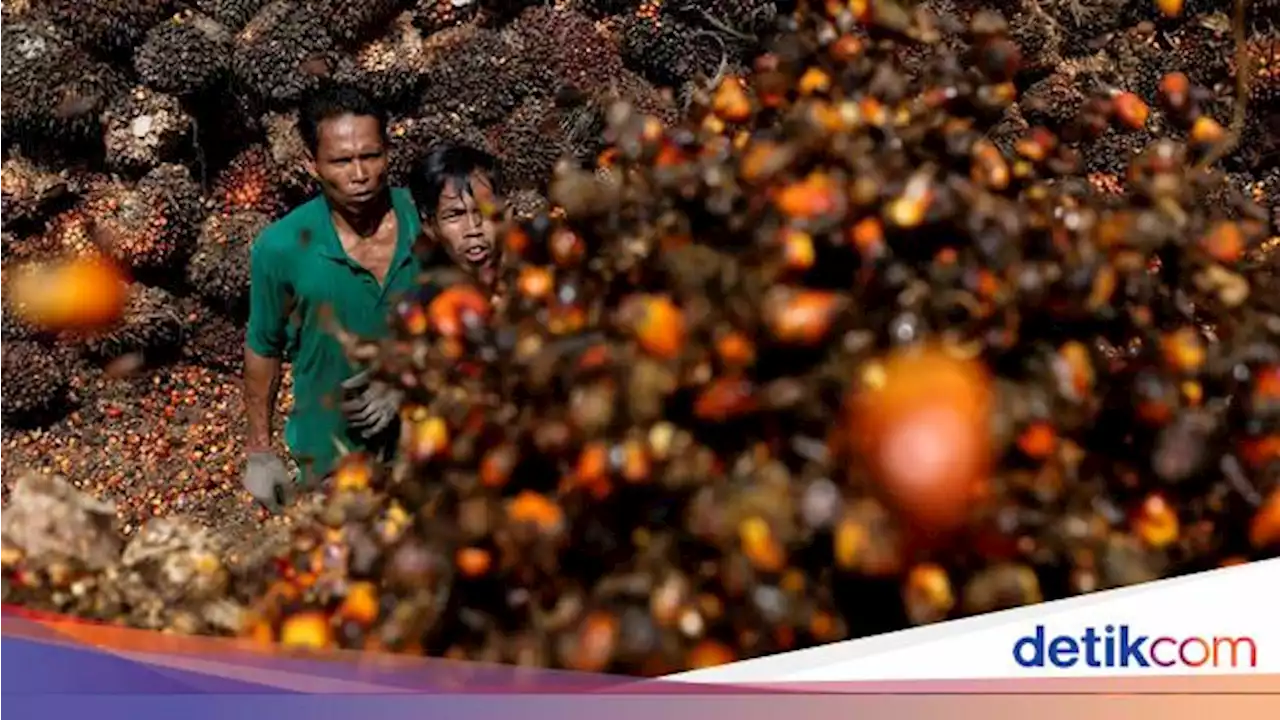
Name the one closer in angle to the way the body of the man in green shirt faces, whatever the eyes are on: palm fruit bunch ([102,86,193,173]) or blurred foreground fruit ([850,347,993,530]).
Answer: the blurred foreground fruit

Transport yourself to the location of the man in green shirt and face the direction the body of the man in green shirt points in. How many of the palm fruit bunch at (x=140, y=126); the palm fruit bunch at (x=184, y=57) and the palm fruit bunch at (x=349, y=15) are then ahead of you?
0

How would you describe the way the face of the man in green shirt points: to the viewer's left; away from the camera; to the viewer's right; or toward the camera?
toward the camera

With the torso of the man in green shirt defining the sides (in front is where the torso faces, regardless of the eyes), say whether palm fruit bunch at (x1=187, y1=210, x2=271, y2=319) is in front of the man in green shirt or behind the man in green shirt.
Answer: behind

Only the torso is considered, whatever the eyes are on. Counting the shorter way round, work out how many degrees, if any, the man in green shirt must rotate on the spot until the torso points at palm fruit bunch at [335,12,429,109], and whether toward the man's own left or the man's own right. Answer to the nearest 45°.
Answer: approximately 135° to the man's own left

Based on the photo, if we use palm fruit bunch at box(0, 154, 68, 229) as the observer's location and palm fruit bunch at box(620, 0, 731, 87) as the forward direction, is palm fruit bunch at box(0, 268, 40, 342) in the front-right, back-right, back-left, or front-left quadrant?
back-right

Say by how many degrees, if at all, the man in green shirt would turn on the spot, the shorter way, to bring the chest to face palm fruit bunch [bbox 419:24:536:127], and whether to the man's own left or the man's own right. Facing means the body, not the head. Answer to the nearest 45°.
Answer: approximately 135° to the man's own left

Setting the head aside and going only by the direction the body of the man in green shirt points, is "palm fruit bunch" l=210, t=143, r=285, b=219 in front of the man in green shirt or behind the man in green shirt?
behind

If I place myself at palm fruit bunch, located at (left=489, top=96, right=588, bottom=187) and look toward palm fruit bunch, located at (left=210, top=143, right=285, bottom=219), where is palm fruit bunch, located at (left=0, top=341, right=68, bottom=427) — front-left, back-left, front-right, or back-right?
front-left

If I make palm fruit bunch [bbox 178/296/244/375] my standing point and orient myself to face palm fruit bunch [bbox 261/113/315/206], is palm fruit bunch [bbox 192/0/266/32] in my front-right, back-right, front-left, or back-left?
front-left
